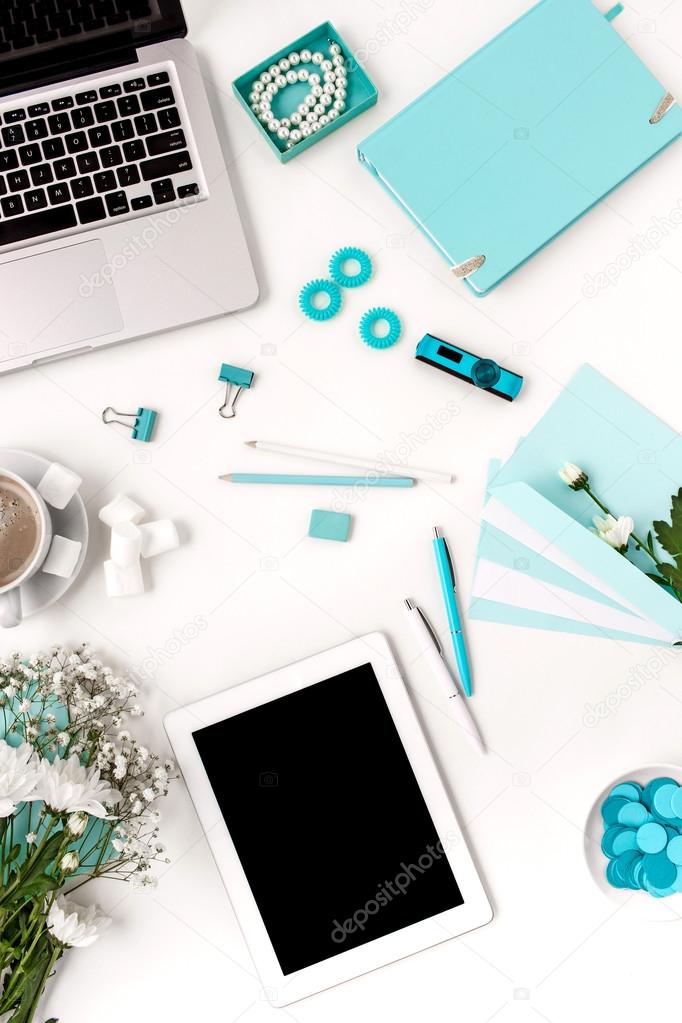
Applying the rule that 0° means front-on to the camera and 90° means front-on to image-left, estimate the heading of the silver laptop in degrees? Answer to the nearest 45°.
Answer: approximately 0°

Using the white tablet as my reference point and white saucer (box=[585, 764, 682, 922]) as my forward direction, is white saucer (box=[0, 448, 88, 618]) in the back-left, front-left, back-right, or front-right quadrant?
back-left
